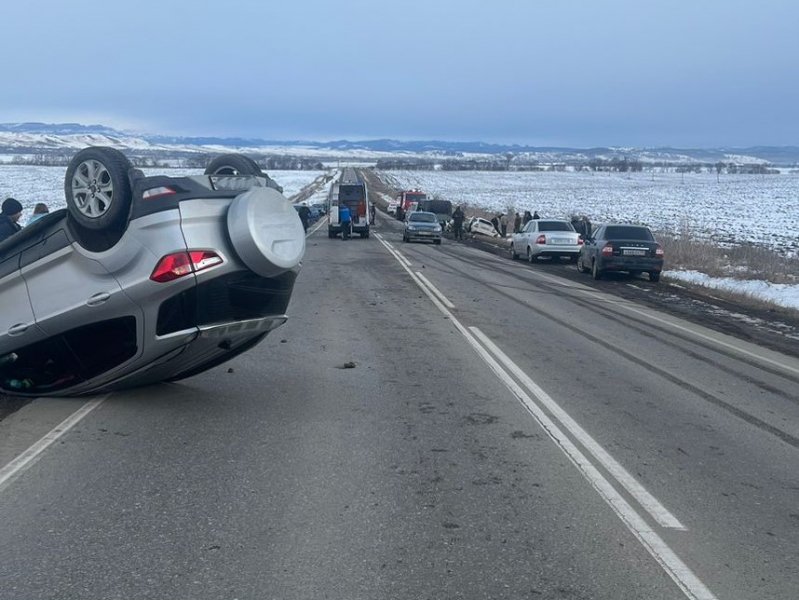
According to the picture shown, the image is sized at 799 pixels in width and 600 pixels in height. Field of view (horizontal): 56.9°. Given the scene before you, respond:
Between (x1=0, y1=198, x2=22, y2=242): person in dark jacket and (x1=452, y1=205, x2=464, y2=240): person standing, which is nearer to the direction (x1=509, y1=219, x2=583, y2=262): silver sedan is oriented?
the person standing

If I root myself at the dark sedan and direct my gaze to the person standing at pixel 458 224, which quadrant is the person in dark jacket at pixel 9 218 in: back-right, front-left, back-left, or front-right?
back-left

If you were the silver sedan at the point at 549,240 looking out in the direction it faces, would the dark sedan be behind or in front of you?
behind

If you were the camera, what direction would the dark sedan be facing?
facing away from the viewer and to the left of the viewer

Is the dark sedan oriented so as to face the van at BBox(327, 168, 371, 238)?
yes

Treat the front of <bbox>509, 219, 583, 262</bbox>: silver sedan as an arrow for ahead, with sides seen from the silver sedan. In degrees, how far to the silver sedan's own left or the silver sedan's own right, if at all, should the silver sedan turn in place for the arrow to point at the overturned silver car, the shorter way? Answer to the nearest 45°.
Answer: approximately 135° to the silver sedan's own left

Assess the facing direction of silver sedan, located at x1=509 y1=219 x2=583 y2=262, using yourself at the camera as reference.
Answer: facing away from the viewer and to the left of the viewer
